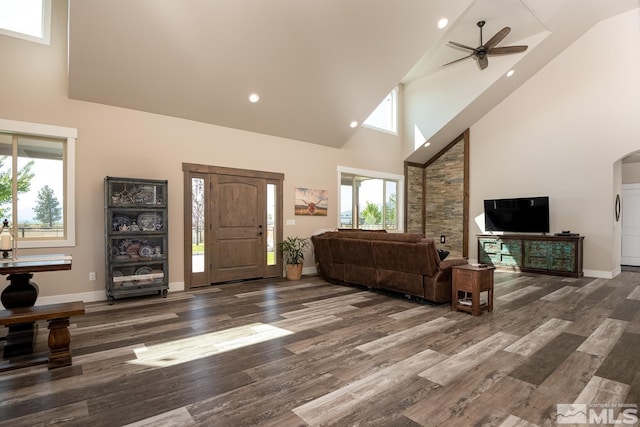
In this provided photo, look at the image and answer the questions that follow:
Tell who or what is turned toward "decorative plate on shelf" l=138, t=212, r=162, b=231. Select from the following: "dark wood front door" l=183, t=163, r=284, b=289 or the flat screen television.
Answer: the flat screen television

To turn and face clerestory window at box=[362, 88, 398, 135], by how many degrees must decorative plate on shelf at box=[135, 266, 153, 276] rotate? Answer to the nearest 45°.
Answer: approximately 90° to its left

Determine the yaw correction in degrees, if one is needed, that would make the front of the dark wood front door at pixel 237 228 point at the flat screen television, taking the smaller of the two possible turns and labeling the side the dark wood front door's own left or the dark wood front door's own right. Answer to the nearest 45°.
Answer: approximately 45° to the dark wood front door's own left

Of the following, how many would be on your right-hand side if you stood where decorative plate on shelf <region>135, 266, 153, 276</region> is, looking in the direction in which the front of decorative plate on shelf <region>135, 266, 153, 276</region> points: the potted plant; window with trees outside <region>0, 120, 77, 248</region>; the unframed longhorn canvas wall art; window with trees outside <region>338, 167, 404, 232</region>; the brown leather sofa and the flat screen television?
1

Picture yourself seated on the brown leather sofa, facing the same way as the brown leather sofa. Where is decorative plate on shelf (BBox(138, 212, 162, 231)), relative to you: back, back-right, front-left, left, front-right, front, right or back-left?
back-left

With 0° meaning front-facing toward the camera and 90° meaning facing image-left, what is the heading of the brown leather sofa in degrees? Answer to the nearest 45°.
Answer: approximately 225°

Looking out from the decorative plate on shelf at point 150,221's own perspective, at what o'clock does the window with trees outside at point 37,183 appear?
The window with trees outside is roughly at 3 o'clock from the decorative plate on shelf.

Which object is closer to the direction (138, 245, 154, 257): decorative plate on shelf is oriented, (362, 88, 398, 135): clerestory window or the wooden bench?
the wooden bench

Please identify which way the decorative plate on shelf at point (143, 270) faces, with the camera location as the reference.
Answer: facing the viewer

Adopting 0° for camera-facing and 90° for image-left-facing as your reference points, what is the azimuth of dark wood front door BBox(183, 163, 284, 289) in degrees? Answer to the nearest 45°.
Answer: approximately 315°

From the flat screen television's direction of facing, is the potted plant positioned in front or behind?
in front

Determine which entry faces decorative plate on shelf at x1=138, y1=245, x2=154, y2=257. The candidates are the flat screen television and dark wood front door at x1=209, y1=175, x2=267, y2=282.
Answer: the flat screen television

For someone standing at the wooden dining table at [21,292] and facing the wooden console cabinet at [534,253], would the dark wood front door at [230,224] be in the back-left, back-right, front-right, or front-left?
front-left

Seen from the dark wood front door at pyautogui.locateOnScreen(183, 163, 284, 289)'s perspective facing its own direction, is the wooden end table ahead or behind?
ahead
